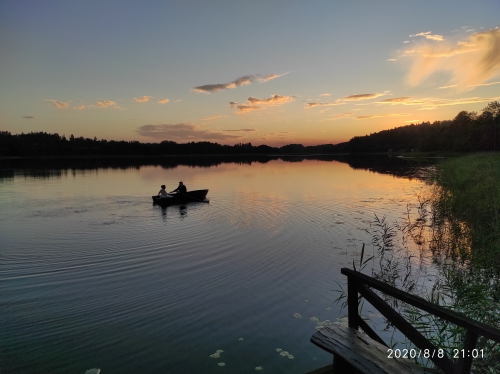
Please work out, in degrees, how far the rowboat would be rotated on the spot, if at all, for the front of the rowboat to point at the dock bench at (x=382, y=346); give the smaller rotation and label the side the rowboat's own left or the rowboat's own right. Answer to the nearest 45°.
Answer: approximately 90° to the rowboat's own right

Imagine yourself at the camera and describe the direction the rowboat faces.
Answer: facing to the right of the viewer

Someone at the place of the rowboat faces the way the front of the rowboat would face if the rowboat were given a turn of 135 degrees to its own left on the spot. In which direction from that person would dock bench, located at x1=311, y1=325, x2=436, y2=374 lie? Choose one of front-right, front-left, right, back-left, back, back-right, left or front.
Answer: back-left
